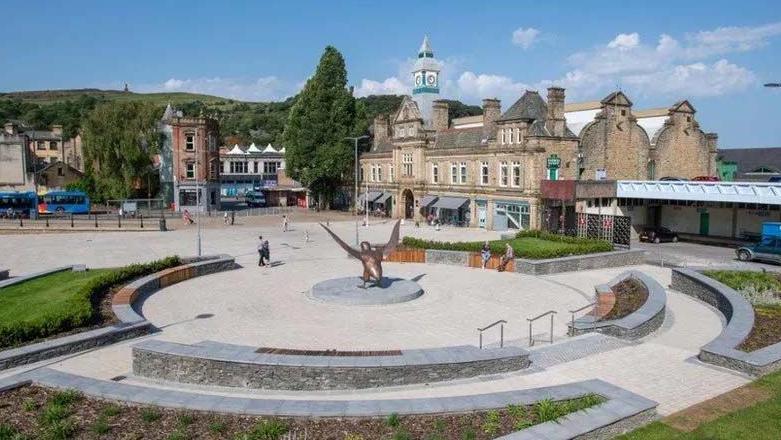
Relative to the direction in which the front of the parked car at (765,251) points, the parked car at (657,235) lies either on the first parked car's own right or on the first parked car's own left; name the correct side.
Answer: on the first parked car's own right

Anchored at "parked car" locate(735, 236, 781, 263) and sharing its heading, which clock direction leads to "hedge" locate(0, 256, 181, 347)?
The hedge is roughly at 10 o'clock from the parked car.

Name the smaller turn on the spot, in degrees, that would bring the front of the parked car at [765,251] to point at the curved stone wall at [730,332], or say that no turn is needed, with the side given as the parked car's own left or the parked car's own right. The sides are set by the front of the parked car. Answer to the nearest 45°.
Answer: approximately 90° to the parked car's own left

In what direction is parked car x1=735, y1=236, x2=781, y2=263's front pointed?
to the viewer's left

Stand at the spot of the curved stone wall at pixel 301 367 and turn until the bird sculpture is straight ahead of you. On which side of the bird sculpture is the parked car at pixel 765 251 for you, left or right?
right

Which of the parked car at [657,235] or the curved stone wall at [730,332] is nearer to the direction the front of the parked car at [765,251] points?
the parked car

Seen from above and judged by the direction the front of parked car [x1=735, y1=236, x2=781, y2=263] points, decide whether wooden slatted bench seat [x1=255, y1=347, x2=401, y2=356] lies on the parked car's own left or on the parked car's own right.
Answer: on the parked car's own left

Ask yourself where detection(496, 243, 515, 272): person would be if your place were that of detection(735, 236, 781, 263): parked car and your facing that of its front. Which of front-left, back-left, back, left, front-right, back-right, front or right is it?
front-left

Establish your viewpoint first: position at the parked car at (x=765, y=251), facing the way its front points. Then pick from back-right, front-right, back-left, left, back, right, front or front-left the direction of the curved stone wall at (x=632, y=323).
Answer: left

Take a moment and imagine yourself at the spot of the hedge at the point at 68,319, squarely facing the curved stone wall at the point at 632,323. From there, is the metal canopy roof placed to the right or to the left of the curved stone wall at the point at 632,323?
left

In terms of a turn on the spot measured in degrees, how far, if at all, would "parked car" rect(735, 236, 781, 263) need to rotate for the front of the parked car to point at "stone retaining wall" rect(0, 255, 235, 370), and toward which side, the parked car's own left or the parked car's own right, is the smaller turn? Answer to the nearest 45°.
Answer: approximately 45° to the parked car's own left

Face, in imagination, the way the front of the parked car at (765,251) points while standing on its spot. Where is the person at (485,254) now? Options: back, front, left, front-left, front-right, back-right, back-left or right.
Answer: front-left

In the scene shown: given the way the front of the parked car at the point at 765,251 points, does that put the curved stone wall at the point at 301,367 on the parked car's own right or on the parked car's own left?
on the parked car's own left
